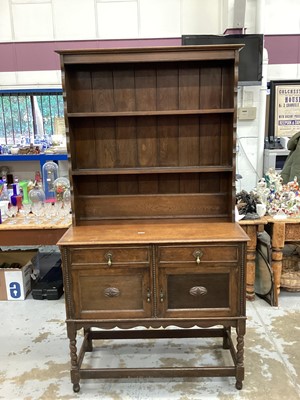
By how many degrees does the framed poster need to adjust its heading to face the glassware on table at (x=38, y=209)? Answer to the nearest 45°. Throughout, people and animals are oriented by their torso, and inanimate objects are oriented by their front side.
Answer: approximately 45° to its right

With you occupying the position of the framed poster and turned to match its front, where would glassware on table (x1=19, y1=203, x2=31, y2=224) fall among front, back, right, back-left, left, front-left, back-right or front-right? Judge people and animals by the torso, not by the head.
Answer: front-right

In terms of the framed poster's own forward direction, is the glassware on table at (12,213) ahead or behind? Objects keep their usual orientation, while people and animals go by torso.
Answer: ahead

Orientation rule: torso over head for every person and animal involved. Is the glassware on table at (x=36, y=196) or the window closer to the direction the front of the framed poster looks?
the glassware on table

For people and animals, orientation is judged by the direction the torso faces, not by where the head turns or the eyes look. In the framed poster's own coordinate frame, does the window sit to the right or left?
on its right

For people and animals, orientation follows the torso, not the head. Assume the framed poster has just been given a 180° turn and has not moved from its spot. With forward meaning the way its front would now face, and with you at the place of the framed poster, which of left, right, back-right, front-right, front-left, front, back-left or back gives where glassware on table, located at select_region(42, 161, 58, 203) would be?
back-left

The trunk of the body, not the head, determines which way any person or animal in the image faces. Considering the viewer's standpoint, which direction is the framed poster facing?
facing the viewer

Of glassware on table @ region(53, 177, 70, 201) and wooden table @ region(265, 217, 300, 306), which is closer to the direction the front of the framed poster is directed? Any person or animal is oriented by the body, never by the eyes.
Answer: the wooden table

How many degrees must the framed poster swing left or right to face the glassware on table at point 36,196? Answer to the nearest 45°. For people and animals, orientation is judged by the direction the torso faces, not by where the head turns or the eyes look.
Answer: approximately 45° to its right

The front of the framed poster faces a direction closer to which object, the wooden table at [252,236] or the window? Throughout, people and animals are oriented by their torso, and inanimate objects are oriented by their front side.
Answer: the wooden table

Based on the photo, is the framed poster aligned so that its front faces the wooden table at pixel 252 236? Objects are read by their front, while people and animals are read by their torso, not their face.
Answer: yes

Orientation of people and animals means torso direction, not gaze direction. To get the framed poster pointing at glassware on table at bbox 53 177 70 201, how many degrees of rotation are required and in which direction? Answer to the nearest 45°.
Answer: approximately 45° to its right

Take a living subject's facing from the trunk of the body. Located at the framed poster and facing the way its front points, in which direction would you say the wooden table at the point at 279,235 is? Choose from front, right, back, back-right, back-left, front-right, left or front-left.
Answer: front

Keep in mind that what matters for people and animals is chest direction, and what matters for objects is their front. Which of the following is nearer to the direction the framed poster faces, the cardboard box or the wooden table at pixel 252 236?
the wooden table
